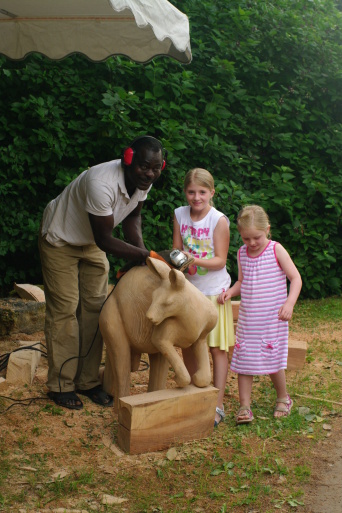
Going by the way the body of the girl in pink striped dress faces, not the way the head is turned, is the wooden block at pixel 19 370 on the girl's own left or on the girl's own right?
on the girl's own right

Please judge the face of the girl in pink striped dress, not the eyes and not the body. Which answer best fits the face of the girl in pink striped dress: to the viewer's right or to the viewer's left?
to the viewer's left

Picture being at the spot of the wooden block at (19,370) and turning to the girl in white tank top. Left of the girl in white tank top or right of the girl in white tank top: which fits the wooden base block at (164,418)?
right

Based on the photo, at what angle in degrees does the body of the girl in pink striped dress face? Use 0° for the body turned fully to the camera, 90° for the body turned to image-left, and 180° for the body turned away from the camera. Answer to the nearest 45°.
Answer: approximately 45°

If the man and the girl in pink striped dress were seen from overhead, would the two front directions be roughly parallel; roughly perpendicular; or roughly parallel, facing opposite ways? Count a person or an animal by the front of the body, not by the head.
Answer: roughly perpendicular

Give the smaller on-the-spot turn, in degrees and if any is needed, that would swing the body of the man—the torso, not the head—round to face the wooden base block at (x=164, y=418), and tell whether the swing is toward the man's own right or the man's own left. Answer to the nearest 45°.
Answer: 0° — they already face it
